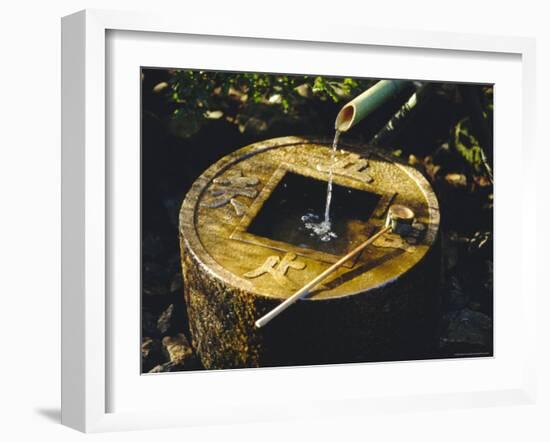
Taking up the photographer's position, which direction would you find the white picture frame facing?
facing the viewer and to the right of the viewer
